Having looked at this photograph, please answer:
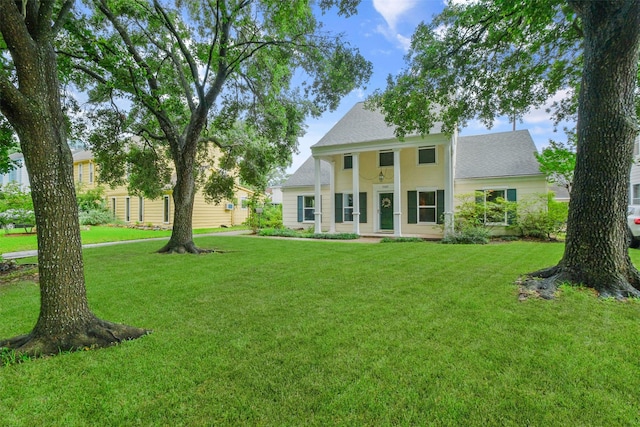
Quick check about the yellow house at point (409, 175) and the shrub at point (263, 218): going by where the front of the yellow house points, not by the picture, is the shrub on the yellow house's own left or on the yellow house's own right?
on the yellow house's own right

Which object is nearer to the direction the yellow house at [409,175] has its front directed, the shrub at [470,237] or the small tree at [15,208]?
the shrub

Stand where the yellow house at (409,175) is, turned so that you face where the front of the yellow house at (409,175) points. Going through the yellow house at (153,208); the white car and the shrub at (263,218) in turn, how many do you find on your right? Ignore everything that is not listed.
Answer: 2

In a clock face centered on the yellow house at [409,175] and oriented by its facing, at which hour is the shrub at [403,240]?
The shrub is roughly at 12 o'clock from the yellow house.

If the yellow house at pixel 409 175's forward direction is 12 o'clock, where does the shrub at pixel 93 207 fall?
The shrub is roughly at 3 o'clock from the yellow house.

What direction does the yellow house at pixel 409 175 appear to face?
toward the camera

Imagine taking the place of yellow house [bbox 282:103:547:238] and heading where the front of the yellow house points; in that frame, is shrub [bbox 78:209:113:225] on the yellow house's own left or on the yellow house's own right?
on the yellow house's own right

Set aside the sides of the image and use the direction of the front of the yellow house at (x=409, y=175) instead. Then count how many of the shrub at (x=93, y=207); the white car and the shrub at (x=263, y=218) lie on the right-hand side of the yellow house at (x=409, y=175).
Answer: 2

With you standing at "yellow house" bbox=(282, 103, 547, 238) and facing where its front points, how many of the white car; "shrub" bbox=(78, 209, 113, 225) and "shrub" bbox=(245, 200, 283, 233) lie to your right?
2

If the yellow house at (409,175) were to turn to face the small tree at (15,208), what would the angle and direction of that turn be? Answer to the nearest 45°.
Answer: approximately 90° to its right

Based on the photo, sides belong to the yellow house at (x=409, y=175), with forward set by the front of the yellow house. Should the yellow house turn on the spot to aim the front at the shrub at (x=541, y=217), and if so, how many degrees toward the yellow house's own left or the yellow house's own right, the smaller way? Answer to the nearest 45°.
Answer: approximately 90° to the yellow house's own left

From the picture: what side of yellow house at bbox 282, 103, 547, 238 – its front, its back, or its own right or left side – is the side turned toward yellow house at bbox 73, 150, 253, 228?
right

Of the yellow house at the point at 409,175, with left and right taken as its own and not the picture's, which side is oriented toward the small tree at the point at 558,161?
left

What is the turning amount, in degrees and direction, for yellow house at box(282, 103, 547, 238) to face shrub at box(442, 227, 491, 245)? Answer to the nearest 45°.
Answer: approximately 45° to its left
